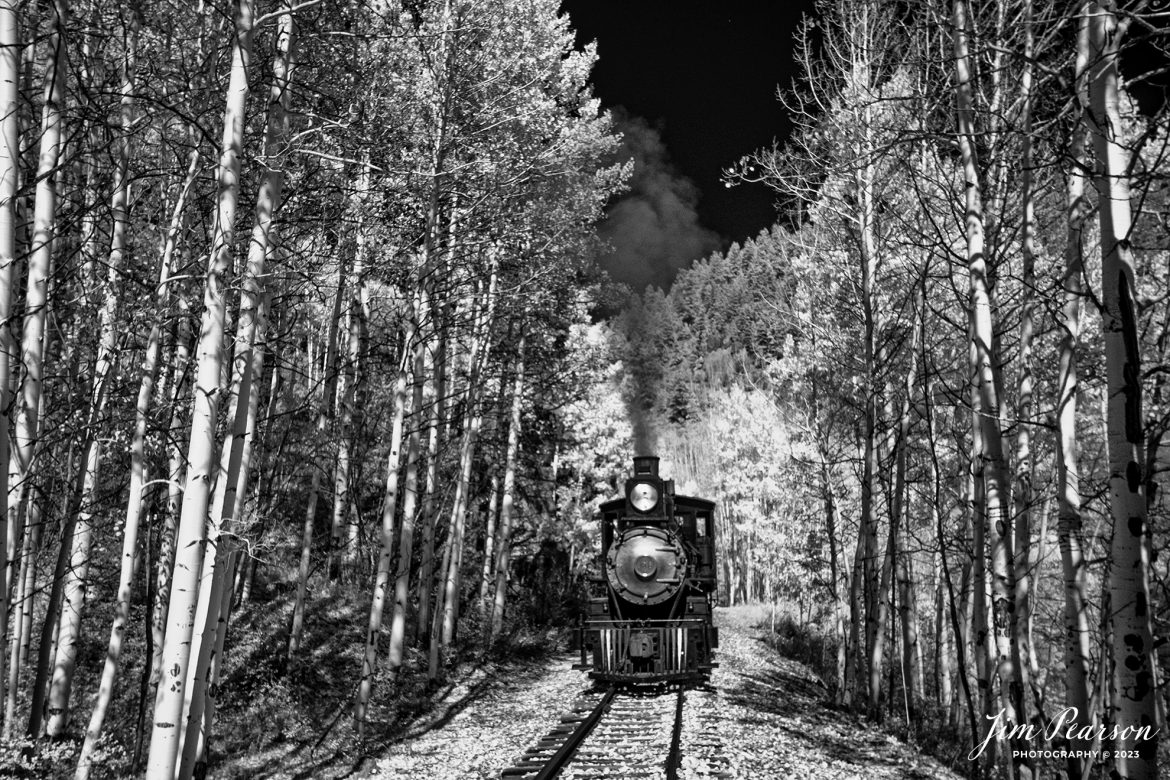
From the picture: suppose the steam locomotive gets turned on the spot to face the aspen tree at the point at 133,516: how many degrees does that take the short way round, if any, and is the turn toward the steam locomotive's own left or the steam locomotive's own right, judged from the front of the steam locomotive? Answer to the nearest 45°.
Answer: approximately 45° to the steam locomotive's own right

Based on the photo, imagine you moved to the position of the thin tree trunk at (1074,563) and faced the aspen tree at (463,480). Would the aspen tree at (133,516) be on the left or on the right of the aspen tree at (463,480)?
left

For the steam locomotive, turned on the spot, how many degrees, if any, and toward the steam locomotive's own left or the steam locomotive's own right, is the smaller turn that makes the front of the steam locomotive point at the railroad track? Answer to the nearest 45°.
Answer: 0° — it already faces it

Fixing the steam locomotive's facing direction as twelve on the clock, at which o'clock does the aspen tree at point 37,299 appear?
The aspen tree is roughly at 1 o'clock from the steam locomotive.

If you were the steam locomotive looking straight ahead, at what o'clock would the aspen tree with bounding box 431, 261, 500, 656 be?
The aspen tree is roughly at 4 o'clock from the steam locomotive.

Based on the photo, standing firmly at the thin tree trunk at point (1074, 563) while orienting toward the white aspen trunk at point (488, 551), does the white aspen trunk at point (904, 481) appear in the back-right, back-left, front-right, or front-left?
front-right

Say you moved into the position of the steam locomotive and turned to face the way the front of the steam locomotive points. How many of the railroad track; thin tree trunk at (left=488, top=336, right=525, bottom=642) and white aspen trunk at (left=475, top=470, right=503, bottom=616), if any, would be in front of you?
1

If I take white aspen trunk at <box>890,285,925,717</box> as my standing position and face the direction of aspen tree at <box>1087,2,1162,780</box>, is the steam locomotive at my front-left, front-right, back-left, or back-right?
back-right

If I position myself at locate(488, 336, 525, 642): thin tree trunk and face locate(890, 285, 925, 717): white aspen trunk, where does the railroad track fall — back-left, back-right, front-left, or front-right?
front-right

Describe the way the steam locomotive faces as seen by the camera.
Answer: facing the viewer

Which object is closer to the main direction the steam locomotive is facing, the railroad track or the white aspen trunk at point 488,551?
the railroad track

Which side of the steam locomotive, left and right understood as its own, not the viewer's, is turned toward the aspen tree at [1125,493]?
front
